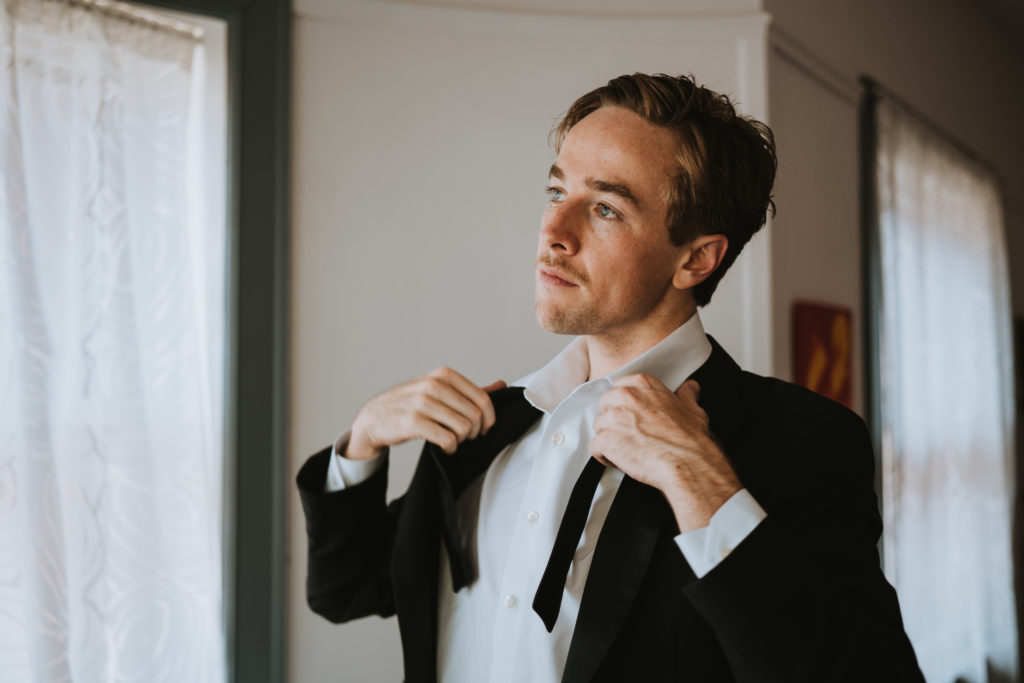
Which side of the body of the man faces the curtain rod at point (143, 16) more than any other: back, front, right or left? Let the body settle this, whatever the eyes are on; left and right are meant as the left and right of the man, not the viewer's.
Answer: right

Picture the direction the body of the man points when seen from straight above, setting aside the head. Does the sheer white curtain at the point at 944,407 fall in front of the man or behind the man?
behind

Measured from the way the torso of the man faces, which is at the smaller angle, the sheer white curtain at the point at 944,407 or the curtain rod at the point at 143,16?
the curtain rod

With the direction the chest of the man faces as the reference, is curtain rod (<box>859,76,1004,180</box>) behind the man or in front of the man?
behind

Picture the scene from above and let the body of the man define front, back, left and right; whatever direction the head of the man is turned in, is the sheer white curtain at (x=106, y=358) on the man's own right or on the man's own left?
on the man's own right

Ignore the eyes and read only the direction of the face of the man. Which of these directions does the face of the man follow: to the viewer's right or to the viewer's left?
to the viewer's left
